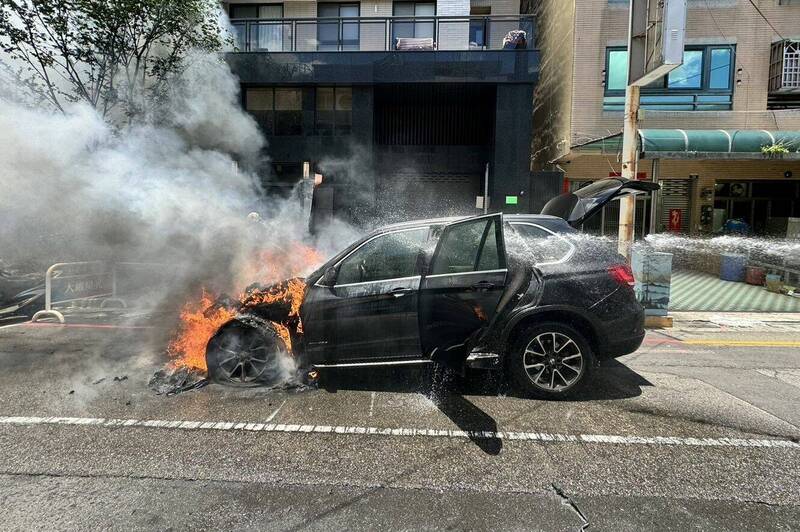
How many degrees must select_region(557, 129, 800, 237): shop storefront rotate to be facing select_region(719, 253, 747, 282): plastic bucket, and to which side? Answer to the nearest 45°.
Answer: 0° — it already faces it

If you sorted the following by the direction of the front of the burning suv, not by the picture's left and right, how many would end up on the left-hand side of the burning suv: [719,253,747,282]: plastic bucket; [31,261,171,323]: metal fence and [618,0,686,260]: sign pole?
0

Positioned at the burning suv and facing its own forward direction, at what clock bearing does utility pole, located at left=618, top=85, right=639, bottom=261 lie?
The utility pole is roughly at 4 o'clock from the burning suv.

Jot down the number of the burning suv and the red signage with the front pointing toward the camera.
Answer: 1

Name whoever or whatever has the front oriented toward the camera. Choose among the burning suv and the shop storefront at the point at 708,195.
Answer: the shop storefront

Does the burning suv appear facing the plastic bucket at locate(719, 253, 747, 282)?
no

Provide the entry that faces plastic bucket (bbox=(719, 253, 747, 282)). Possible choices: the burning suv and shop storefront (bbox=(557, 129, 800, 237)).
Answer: the shop storefront

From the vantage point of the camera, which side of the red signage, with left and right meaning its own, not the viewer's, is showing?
front

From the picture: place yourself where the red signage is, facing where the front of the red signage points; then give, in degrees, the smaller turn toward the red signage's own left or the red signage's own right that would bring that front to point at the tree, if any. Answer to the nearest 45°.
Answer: approximately 45° to the red signage's own right

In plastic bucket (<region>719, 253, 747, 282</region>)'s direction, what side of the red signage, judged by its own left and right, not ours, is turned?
front

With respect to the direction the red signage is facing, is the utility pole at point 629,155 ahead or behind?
ahead

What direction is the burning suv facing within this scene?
to the viewer's left

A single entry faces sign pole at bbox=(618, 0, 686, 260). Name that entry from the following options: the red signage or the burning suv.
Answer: the red signage

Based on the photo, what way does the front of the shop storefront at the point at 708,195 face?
toward the camera
